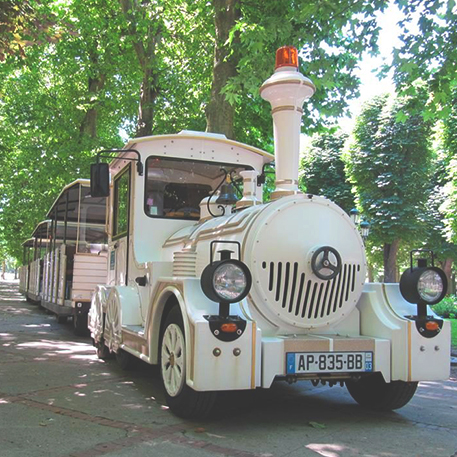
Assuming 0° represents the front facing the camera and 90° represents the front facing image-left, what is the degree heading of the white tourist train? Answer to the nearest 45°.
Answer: approximately 315°

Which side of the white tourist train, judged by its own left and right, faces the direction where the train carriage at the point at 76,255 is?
back
